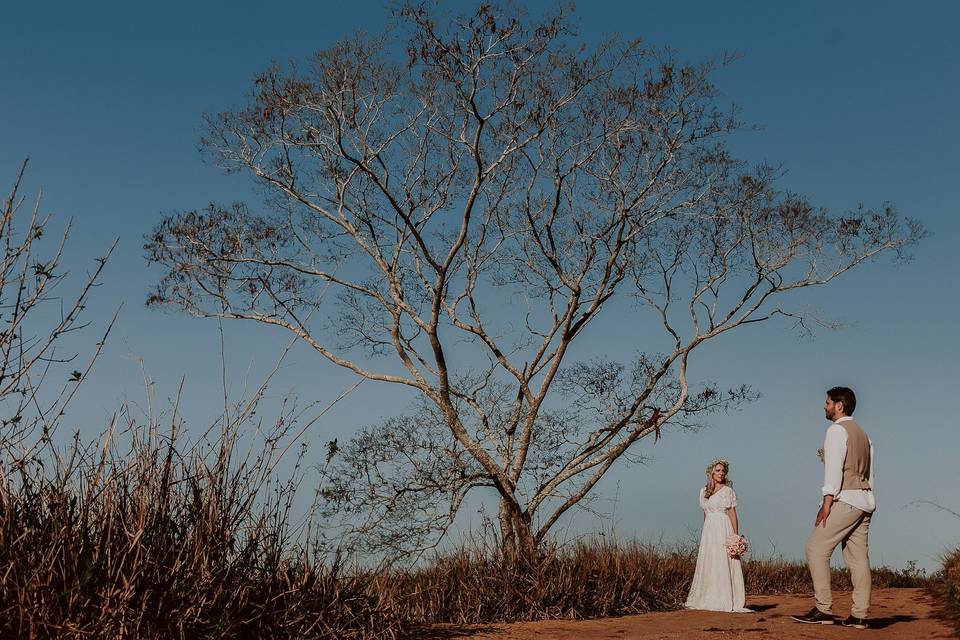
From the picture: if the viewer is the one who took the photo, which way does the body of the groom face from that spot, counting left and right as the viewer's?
facing away from the viewer and to the left of the viewer

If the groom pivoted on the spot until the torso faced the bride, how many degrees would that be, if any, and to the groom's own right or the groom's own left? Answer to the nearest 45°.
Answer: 0° — they already face them

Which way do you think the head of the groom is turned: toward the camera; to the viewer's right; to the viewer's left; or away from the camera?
to the viewer's left
